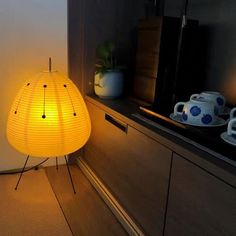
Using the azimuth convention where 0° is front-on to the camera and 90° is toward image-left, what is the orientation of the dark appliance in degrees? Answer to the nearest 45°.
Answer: approximately 45°

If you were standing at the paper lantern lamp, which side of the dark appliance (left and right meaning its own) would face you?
front
